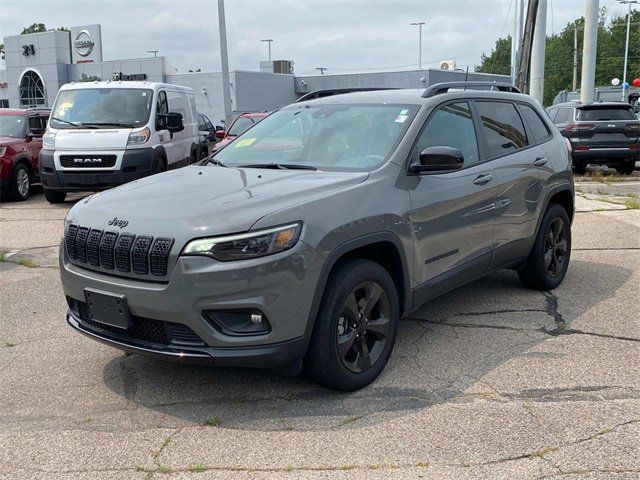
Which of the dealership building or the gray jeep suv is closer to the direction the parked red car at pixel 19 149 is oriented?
the gray jeep suv

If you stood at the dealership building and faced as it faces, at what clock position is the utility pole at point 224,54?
The utility pole is roughly at 10 o'clock from the dealership building.

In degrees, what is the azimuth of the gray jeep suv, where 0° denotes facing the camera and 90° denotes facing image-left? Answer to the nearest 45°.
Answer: approximately 45°

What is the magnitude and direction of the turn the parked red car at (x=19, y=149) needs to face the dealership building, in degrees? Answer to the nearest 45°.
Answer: approximately 135° to its right

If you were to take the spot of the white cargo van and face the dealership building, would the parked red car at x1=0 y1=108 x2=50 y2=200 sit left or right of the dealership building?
left

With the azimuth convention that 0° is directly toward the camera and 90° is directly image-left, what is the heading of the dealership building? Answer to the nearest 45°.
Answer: approximately 45°

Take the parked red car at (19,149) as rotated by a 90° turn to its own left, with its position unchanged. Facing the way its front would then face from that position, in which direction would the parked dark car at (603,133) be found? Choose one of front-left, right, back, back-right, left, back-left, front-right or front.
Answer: front-left

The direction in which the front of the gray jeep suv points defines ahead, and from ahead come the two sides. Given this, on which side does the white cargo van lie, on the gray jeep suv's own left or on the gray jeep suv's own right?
on the gray jeep suv's own right

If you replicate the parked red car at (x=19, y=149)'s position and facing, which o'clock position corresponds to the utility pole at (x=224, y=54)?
The utility pole is roughly at 6 o'clock from the parked red car.

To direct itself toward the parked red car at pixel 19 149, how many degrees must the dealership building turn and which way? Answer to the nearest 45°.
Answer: approximately 45° to its left

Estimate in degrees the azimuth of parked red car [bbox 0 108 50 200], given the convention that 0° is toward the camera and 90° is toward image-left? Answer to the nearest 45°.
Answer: approximately 45°

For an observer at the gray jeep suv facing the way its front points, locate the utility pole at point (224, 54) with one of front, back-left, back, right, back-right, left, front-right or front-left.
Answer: back-right
